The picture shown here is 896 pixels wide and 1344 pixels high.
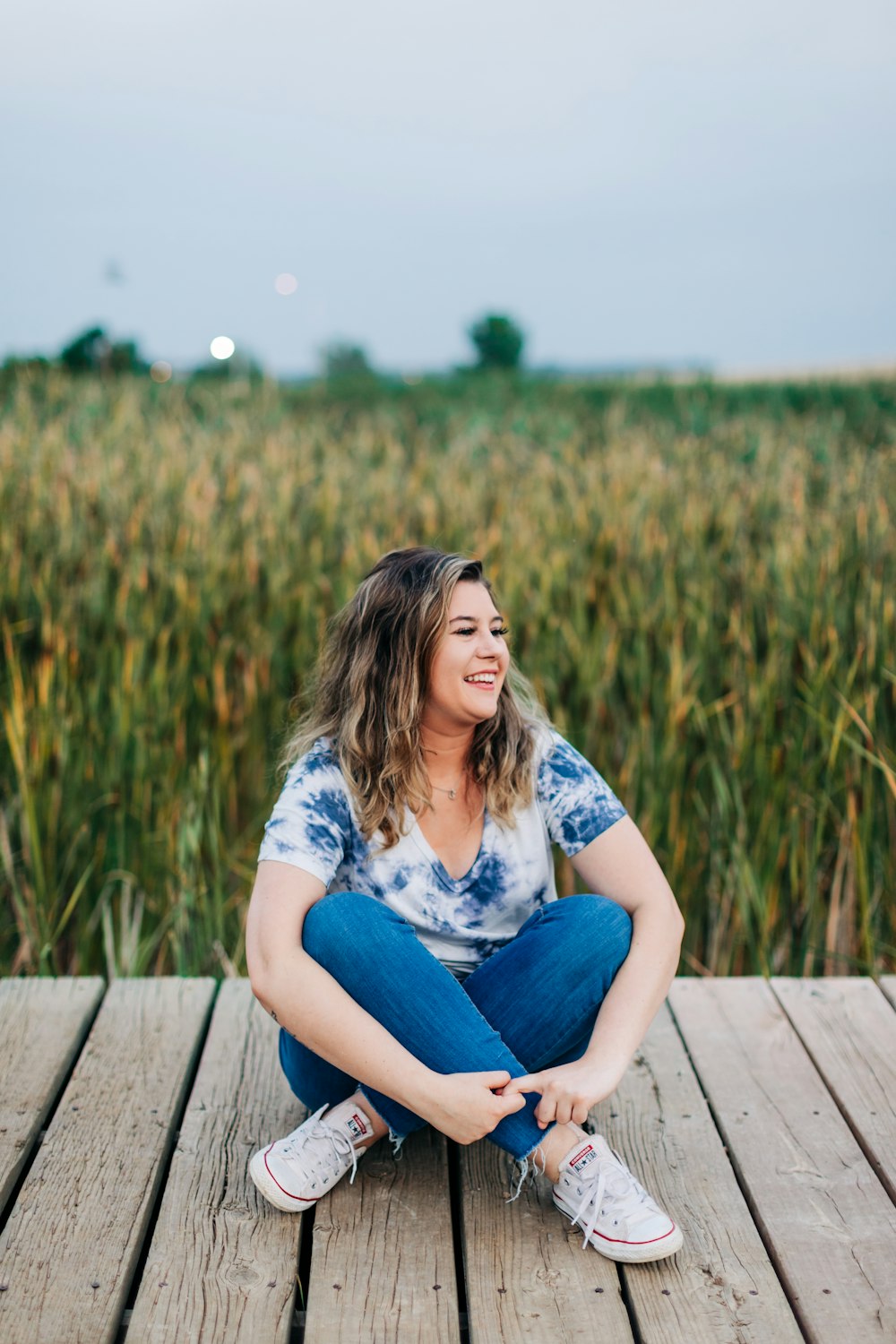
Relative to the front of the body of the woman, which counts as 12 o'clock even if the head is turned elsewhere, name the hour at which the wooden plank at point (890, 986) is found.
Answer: The wooden plank is roughly at 8 o'clock from the woman.

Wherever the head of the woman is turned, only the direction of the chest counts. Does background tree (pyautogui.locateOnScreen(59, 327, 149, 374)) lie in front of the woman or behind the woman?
behind

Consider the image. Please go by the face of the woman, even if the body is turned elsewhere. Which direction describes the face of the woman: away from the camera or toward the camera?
toward the camera

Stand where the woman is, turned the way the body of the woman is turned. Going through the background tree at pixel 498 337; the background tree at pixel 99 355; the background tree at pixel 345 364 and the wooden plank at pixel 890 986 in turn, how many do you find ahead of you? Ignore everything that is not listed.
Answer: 0

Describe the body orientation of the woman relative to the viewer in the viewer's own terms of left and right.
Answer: facing the viewer

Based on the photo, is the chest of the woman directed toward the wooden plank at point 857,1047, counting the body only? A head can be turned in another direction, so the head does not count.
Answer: no

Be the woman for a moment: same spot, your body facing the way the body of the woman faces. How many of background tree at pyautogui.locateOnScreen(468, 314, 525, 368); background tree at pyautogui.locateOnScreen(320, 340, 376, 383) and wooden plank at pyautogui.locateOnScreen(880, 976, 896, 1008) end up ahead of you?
0

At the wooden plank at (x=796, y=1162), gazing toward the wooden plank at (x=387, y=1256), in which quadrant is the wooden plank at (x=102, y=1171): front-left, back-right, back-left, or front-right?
front-right

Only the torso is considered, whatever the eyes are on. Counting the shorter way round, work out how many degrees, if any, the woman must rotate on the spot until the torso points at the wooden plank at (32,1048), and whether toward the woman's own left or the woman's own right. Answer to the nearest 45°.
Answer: approximately 90° to the woman's own right

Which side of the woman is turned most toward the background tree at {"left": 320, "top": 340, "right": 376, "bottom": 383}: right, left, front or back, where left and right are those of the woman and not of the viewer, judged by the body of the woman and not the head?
back
